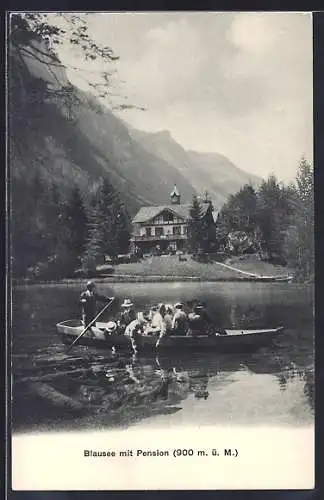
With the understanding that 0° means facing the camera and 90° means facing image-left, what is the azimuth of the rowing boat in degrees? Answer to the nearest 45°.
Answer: approximately 270°
